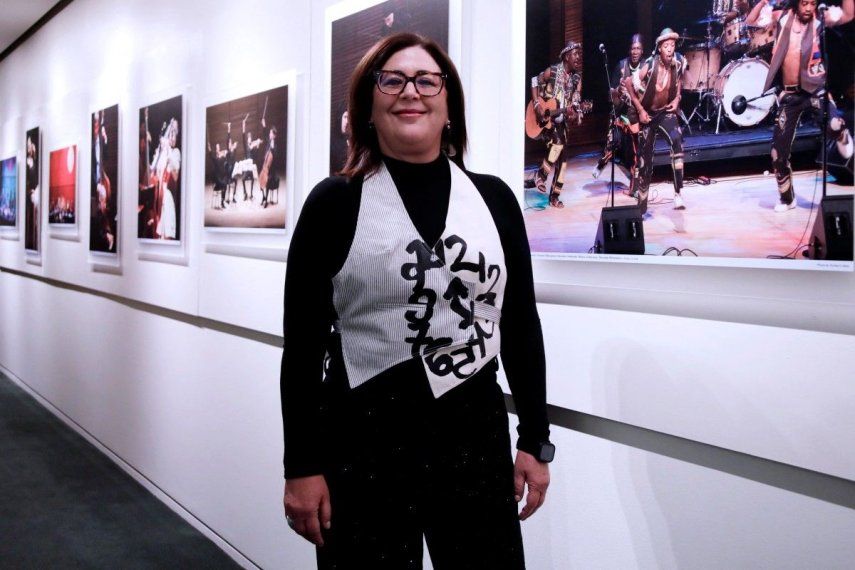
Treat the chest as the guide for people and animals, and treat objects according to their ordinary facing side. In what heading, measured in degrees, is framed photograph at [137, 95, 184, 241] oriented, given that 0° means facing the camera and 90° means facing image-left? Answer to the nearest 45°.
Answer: approximately 45°

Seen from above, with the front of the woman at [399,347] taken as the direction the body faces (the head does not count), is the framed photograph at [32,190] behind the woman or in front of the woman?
behind

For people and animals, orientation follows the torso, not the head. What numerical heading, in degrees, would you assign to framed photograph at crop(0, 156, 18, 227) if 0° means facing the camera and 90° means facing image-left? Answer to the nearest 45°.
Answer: approximately 90°

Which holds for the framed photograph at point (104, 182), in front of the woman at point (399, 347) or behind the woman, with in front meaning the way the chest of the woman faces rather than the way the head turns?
behind

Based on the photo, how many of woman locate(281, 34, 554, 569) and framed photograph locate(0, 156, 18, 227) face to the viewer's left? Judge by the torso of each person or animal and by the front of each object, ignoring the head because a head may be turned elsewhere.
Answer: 1
